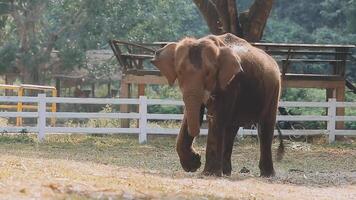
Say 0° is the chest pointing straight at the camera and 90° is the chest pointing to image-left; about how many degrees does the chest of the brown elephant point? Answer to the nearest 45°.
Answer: approximately 45°

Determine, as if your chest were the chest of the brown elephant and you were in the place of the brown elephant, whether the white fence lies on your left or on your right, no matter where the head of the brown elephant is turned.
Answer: on your right

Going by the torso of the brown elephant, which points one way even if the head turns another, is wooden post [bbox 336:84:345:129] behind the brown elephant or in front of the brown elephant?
behind

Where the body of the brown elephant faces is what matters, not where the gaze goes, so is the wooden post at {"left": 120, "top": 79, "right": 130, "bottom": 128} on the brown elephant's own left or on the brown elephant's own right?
on the brown elephant's own right
